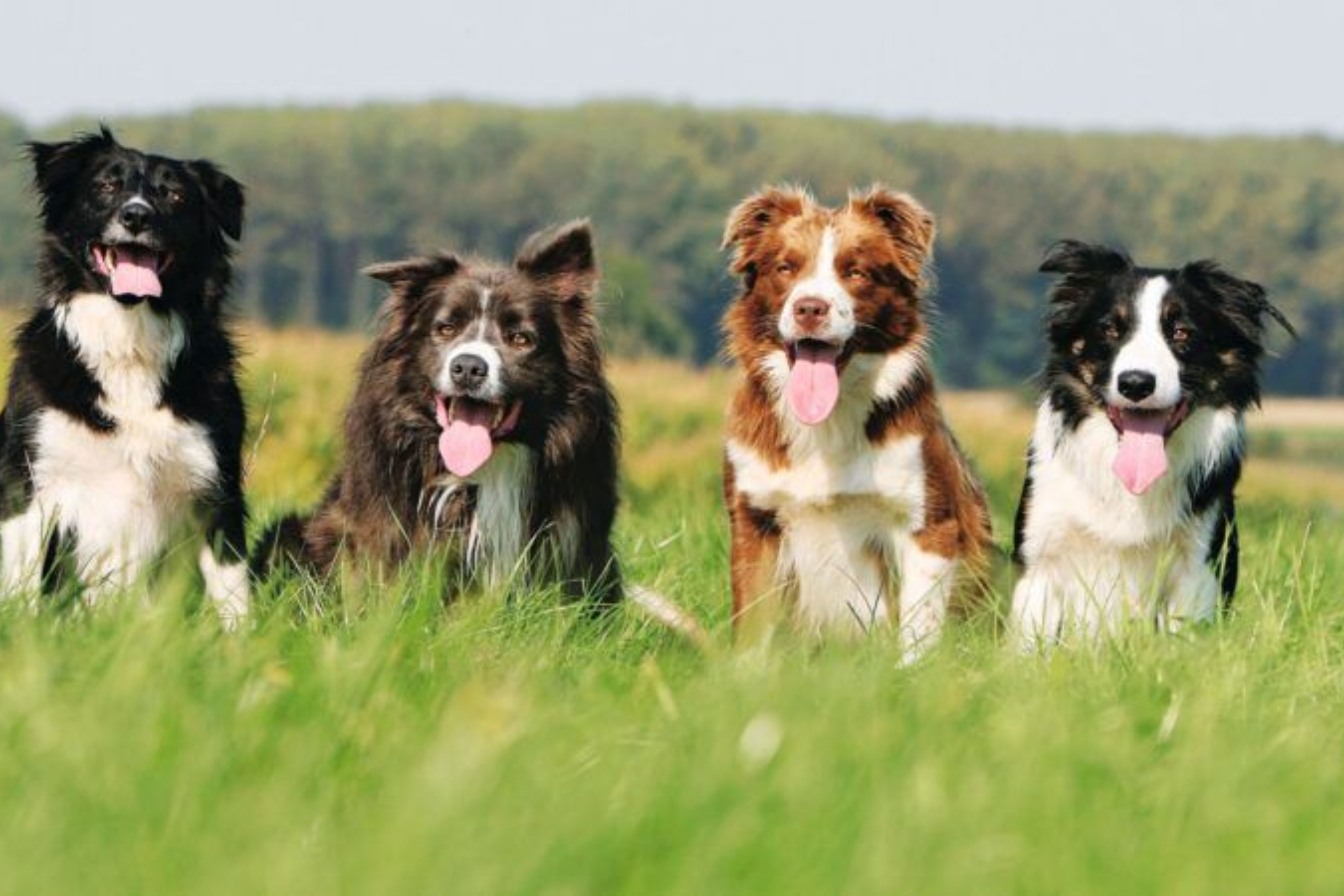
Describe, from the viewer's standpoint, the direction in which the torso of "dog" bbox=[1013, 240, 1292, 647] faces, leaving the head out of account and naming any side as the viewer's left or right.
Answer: facing the viewer

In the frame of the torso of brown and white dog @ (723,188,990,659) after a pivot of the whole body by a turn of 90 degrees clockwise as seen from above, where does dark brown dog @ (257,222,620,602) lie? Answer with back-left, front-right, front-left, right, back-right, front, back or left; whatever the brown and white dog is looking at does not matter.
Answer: front

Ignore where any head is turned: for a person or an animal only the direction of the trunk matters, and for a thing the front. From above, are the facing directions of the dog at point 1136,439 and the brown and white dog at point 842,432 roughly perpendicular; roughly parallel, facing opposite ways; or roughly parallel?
roughly parallel

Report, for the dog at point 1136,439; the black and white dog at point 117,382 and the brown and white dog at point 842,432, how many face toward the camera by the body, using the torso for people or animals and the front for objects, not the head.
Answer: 3

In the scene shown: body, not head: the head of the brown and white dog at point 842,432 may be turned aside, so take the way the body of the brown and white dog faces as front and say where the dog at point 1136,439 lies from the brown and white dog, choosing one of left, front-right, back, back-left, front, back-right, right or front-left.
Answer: left

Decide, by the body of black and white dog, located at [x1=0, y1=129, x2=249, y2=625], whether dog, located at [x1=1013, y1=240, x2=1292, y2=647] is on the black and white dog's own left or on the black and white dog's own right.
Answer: on the black and white dog's own left

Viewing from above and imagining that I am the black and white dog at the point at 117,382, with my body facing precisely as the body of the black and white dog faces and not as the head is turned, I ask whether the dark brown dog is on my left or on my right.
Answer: on my left

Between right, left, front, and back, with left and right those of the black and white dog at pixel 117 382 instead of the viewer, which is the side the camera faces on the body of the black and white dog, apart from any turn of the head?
front

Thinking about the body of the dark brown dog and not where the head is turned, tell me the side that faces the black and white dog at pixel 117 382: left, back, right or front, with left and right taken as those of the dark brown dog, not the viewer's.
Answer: right

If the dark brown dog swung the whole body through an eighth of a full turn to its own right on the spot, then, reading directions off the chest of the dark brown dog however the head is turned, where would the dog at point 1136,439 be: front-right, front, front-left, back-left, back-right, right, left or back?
back-left
